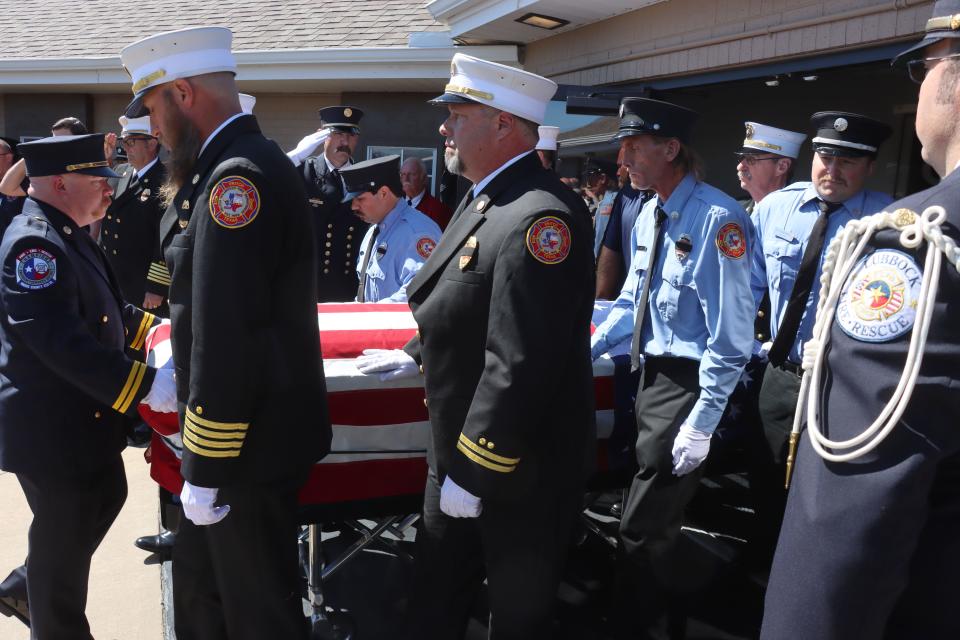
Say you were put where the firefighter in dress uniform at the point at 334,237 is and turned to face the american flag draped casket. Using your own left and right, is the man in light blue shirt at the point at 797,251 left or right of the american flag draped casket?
left

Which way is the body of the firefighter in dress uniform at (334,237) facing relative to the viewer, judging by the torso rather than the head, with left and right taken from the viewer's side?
facing the viewer

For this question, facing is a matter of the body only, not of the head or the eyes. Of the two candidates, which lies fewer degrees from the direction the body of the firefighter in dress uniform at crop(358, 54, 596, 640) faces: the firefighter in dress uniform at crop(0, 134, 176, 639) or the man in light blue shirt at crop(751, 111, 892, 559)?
the firefighter in dress uniform

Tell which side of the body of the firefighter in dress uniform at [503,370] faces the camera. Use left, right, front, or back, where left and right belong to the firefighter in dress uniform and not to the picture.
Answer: left

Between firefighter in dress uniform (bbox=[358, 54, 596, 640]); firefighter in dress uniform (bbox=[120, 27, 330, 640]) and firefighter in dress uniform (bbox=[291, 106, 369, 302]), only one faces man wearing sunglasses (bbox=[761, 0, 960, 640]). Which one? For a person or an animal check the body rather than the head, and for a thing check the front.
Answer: firefighter in dress uniform (bbox=[291, 106, 369, 302])

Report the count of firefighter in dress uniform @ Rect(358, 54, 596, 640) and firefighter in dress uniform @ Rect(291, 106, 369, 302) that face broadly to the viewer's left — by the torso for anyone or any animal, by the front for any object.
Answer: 1

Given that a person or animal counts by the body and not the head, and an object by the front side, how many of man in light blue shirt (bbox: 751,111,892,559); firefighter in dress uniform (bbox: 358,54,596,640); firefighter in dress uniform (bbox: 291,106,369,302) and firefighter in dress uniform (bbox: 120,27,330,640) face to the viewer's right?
0

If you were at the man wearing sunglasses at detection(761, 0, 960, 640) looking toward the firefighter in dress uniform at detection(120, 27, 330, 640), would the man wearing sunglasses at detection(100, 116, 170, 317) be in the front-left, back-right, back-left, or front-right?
front-right

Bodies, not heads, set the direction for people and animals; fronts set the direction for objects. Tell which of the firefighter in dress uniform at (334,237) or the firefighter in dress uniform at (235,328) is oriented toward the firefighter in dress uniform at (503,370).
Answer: the firefighter in dress uniform at (334,237)

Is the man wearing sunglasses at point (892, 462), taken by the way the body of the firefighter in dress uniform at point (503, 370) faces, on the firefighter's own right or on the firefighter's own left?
on the firefighter's own left

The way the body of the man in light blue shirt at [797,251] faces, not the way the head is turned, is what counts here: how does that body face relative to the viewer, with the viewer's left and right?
facing the viewer and to the left of the viewer

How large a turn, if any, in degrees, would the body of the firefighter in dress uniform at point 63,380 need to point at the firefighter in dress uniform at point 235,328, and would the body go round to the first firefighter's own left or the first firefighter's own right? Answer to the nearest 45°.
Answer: approximately 45° to the first firefighter's own right

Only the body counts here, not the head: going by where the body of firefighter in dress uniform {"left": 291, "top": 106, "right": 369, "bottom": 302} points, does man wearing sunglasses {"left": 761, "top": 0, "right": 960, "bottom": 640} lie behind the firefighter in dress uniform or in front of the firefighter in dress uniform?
in front

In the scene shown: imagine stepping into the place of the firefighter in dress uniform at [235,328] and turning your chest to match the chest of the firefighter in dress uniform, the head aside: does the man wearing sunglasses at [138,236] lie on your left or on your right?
on your right

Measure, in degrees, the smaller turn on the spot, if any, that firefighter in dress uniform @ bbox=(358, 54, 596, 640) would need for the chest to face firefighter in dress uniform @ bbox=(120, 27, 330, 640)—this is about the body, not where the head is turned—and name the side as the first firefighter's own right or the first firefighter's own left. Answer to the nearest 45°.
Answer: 0° — they already face them

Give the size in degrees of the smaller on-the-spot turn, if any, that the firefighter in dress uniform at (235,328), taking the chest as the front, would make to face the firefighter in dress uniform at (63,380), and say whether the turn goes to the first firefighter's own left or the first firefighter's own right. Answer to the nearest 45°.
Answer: approximately 45° to the first firefighter's own right

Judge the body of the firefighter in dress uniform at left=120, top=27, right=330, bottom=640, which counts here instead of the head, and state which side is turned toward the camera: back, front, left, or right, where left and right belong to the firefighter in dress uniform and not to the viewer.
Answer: left

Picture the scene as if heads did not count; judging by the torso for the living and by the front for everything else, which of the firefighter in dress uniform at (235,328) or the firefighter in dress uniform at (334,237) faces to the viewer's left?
the firefighter in dress uniform at (235,328)
